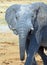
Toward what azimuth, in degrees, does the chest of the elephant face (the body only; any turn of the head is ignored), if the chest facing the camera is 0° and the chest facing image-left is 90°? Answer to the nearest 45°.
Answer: approximately 45°
